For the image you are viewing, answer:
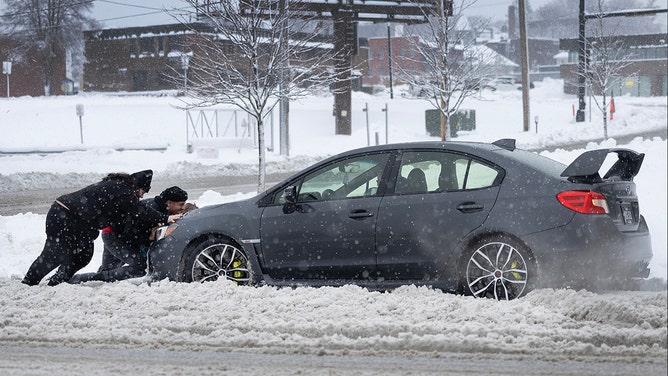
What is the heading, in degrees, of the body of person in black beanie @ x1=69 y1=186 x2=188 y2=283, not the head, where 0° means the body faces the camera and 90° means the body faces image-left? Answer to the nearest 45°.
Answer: approximately 270°

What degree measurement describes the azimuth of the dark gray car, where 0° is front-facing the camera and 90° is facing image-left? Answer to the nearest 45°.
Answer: approximately 90°

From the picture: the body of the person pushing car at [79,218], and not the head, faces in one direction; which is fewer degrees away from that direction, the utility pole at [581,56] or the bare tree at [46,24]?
the utility pole

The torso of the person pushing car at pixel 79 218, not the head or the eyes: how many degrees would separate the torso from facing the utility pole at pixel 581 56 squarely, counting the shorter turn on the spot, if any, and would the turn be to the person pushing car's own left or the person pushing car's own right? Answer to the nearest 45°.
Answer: approximately 45° to the person pushing car's own left

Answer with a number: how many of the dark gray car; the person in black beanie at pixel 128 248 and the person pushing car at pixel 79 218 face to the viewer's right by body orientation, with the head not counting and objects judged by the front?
2

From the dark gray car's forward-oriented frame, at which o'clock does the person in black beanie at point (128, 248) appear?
The person in black beanie is roughly at 1 o'clock from the dark gray car.

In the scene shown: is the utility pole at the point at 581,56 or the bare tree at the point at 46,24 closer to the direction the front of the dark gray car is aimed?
the bare tree

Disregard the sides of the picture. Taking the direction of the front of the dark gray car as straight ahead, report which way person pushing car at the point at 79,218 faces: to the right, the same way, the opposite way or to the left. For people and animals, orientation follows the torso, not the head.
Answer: the opposite way

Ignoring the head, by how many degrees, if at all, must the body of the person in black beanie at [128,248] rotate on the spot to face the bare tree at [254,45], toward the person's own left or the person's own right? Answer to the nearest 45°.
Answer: approximately 90° to the person's own left

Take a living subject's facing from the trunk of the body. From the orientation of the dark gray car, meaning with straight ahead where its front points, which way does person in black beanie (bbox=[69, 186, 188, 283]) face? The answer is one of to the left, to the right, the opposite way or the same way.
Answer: the opposite way

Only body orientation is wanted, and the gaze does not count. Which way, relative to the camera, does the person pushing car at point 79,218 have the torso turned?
to the viewer's right

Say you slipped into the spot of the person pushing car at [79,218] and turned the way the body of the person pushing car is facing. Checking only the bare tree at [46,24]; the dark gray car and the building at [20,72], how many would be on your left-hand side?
2
